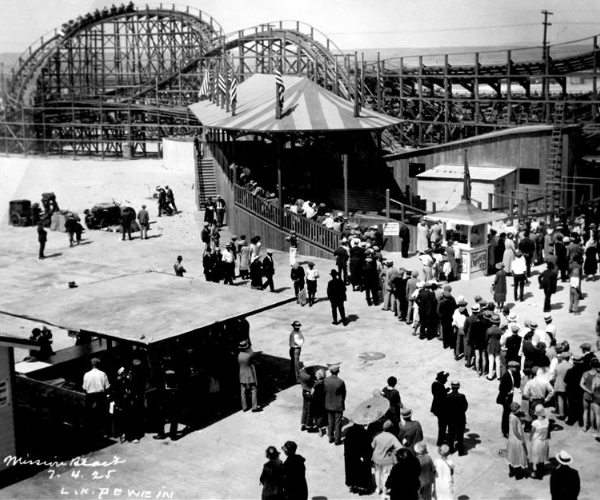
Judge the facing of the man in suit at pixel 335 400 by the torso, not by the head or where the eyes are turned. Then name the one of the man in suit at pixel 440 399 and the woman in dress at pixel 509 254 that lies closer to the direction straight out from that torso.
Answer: the woman in dress

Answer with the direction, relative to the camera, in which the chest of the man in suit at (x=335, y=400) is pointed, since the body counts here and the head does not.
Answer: away from the camera

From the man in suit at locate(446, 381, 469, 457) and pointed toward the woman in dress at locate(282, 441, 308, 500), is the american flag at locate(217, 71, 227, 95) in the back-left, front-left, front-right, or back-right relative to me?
back-right

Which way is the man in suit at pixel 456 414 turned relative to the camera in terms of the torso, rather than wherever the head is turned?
away from the camera

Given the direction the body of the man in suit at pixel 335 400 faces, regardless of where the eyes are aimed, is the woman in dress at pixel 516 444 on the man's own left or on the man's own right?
on the man's own right

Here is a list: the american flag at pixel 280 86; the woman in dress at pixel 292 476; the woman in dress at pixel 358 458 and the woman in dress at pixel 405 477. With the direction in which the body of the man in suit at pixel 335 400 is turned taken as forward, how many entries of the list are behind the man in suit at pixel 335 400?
3

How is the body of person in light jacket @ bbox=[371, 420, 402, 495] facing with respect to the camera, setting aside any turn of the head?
away from the camera

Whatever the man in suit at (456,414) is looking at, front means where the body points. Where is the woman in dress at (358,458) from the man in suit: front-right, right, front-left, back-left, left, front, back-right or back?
back-left

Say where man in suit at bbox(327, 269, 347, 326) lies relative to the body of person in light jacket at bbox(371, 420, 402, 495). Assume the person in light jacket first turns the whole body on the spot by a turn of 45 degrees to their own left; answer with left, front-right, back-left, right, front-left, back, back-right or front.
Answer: front-right

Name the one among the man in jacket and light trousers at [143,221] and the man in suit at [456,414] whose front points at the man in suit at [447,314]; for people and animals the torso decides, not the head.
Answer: the man in suit at [456,414]

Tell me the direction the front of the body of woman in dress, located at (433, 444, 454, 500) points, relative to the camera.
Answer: away from the camera
